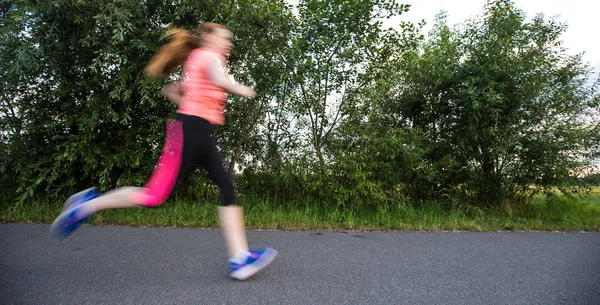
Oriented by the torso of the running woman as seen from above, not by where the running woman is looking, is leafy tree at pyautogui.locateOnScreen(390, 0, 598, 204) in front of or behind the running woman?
in front

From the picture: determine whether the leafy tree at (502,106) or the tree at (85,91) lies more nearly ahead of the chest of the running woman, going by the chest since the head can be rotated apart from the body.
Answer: the leafy tree

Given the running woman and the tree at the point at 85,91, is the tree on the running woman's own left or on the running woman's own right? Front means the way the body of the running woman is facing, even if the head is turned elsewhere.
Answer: on the running woman's own left

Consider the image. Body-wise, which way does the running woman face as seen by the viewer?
to the viewer's right
